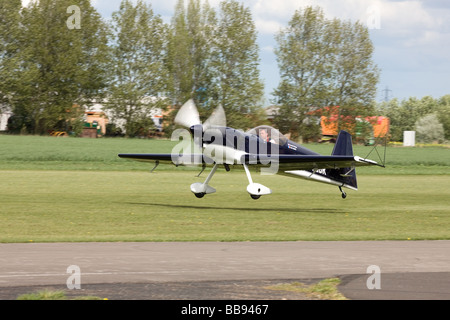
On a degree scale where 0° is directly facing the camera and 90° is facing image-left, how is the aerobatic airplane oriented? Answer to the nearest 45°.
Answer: approximately 45°
